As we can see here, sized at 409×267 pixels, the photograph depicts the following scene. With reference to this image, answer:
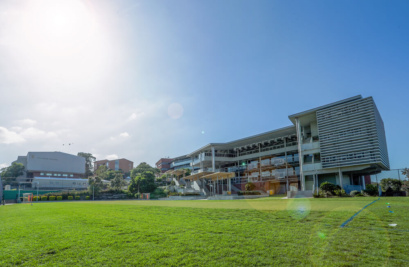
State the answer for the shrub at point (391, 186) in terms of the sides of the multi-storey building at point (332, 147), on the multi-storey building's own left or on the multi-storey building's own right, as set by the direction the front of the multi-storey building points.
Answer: on the multi-storey building's own left

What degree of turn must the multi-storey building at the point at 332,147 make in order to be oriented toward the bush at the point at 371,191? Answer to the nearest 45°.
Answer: approximately 45° to its left

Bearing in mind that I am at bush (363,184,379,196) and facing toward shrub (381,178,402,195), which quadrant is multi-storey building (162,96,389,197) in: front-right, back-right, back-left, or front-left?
back-left

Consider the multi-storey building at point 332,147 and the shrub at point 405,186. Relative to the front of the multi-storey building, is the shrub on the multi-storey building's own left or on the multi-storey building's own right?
on the multi-storey building's own left

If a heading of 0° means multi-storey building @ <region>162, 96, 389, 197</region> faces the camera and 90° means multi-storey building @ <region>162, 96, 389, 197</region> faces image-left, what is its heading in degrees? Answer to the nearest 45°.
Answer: approximately 45°

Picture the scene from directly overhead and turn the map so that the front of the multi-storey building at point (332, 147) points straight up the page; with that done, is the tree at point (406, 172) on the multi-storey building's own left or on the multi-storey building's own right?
on the multi-storey building's own left
